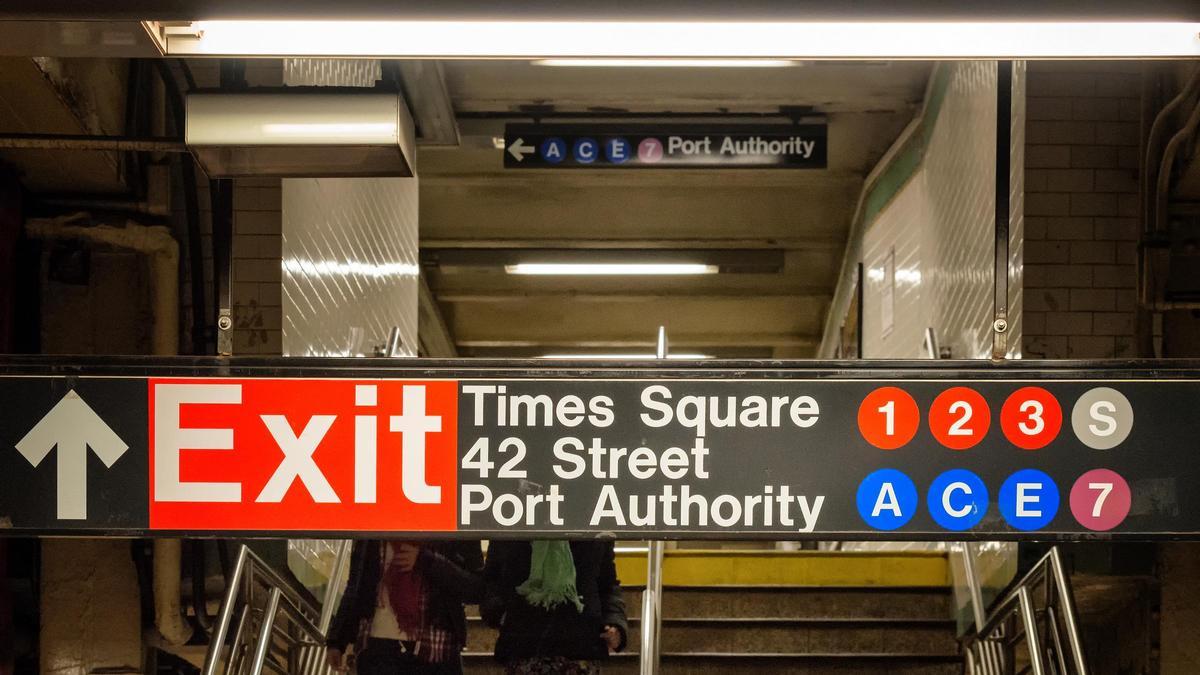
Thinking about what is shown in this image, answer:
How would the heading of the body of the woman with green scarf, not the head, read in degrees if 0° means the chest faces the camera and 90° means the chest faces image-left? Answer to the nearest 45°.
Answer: approximately 0°

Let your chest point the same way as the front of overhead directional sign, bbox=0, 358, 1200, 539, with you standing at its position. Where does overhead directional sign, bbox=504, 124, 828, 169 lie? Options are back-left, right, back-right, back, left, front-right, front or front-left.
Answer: back

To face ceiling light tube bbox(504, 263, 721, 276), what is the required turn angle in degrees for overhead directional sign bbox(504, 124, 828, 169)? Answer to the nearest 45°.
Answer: approximately 180°

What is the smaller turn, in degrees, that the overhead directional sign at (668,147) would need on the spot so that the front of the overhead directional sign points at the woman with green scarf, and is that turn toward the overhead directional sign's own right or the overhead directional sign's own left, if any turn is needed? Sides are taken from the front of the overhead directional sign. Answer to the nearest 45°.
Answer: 0° — it already faces them

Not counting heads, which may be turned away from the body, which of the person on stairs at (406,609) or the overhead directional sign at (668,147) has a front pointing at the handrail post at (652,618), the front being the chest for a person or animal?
the overhead directional sign
